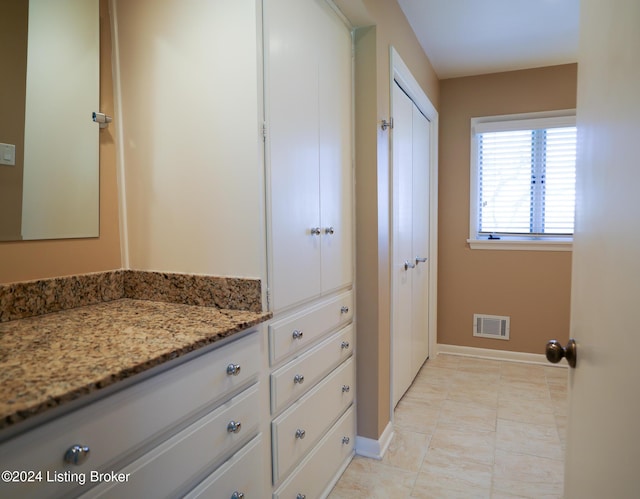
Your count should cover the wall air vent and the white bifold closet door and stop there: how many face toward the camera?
1

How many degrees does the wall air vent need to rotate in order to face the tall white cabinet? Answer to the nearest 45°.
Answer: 0° — it already faces it

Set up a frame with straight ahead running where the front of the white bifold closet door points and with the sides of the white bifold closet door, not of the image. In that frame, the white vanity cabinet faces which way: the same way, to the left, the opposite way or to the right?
the same way

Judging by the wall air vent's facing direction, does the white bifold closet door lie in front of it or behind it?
in front

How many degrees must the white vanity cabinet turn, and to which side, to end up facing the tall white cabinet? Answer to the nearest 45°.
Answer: approximately 90° to its left

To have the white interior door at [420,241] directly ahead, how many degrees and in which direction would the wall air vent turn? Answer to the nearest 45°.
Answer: approximately 45° to its right

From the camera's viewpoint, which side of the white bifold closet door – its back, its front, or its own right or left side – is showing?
right

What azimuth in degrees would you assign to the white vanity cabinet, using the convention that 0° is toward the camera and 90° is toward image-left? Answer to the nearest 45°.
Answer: approximately 315°

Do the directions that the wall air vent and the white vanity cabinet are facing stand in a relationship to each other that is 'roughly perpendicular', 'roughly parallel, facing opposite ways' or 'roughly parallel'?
roughly perpendicular

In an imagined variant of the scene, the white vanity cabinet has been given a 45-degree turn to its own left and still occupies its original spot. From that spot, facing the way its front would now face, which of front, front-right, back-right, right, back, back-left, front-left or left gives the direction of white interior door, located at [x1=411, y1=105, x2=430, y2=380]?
front-left

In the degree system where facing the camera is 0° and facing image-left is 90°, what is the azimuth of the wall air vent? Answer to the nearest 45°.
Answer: approximately 0°

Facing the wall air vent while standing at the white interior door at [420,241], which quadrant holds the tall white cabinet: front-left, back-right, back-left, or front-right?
back-right
